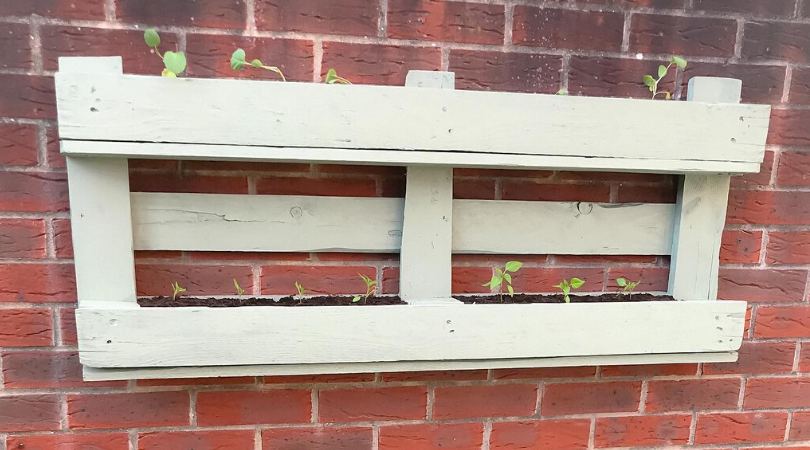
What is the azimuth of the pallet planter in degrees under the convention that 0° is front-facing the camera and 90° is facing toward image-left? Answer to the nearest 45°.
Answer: approximately 0°
